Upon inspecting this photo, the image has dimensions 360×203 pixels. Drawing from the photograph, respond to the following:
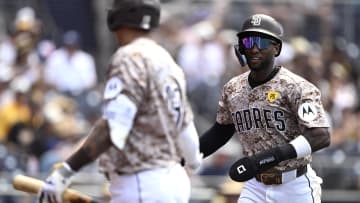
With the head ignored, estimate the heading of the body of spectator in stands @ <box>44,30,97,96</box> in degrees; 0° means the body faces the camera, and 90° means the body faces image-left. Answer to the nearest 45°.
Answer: approximately 0°

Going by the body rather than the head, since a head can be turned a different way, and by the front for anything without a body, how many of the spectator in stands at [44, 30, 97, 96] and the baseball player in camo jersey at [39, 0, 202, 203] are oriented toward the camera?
1

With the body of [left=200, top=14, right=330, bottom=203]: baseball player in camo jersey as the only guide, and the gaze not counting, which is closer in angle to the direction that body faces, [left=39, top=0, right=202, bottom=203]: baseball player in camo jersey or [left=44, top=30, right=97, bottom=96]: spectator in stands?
the baseball player in camo jersey

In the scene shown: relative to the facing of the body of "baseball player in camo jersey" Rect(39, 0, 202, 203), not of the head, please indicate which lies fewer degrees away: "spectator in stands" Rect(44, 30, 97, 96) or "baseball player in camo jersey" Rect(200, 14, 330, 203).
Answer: the spectator in stands

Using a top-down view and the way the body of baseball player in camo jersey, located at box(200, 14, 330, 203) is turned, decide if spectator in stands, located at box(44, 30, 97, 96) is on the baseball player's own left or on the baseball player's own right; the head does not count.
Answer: on the baseball player's own right

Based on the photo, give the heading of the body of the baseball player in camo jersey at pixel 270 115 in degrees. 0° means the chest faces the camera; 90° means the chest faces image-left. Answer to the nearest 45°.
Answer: approximately 45°

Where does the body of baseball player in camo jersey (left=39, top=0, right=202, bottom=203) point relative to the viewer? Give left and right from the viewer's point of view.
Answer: facing away from the viewer and to the left of the viewer

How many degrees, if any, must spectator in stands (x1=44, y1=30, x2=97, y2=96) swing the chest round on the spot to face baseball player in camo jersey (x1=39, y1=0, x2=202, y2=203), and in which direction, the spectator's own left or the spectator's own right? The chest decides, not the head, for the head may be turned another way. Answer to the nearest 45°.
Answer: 0° — they already face them
